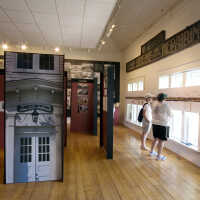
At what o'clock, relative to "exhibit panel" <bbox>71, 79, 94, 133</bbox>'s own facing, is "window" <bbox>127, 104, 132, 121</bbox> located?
The window is roughly at 8 o'clock from the exhibit panel.

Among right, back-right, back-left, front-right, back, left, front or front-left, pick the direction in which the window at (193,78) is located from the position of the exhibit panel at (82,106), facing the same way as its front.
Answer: front-left

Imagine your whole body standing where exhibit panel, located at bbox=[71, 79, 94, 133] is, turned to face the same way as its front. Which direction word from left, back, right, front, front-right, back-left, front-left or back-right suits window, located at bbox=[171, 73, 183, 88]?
front-left

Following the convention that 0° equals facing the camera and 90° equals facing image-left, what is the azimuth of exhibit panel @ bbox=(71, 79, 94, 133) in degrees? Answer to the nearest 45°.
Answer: approximately 0°

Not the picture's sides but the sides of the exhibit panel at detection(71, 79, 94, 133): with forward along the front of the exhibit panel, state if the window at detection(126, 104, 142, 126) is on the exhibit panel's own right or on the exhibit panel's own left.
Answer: on the exhibit panel's own left

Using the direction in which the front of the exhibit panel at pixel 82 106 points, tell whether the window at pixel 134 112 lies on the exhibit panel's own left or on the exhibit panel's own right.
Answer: on the exhibit panel's own left

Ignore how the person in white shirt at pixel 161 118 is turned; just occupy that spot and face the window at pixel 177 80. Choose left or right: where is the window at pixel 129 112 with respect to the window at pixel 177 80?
left

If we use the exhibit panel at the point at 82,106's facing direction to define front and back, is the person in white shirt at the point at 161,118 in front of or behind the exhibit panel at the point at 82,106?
in front

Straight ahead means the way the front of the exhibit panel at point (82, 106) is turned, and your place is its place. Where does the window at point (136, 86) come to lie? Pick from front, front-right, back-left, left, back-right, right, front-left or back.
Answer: left
